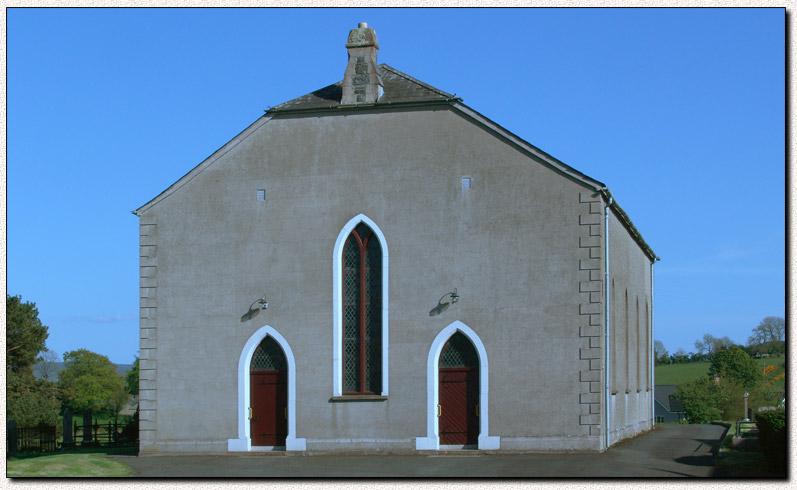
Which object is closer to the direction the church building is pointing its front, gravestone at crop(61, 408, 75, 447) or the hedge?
the hedge

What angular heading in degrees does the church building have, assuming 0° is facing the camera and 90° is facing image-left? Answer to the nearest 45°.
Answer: approximately 0°

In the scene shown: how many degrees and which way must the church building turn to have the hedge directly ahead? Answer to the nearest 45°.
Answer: approximately 45° to its left

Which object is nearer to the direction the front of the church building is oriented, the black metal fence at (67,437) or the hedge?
the hedge
